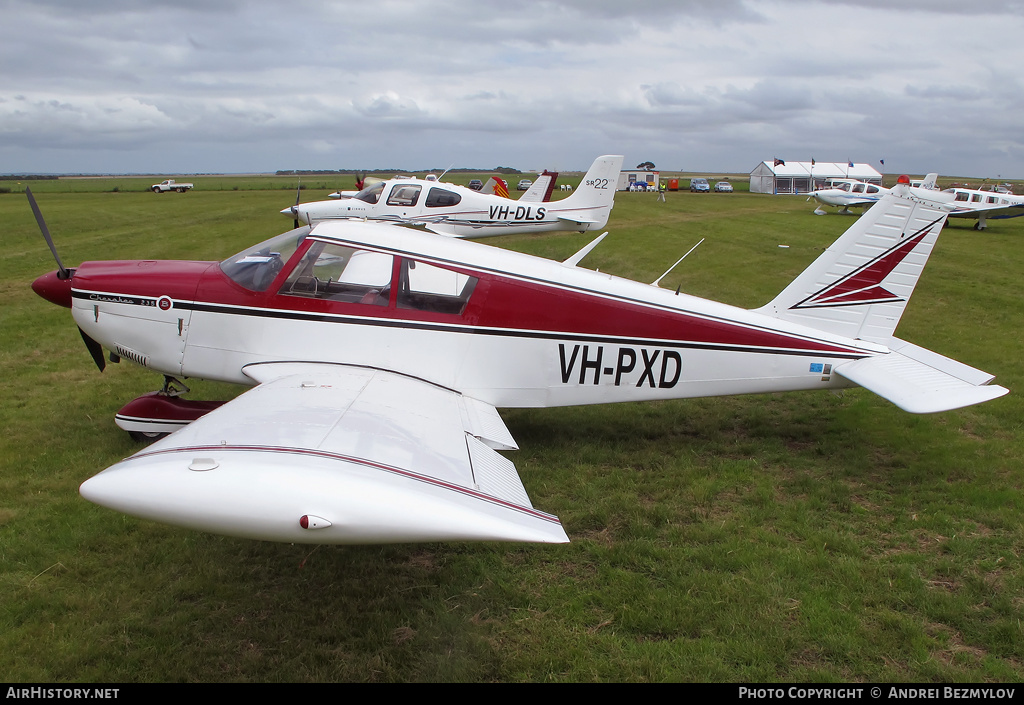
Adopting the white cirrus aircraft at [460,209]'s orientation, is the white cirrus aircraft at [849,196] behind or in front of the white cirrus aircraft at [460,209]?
behind

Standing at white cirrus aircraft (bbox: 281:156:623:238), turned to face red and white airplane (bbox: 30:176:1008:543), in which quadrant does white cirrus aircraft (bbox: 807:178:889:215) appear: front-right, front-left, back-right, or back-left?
back-left

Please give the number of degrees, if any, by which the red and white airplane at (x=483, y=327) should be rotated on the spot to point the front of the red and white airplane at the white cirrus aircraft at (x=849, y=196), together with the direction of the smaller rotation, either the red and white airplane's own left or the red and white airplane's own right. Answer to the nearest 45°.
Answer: approximately 135° to the red and white airplane's own right

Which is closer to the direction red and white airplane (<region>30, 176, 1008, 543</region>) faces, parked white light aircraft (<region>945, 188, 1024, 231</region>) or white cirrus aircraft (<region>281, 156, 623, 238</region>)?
the white cirrus aircraft

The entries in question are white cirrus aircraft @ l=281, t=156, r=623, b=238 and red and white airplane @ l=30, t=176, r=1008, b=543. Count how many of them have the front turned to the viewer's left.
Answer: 2

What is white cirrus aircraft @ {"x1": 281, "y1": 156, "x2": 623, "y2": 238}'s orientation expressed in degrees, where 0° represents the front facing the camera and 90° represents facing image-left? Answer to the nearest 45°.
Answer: approximately 90°

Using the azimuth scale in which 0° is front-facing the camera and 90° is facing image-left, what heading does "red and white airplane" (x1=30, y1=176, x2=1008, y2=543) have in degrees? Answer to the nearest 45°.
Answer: approximately 90°

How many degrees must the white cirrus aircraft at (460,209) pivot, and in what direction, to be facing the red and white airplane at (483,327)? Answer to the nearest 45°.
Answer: approximately 90° to its left

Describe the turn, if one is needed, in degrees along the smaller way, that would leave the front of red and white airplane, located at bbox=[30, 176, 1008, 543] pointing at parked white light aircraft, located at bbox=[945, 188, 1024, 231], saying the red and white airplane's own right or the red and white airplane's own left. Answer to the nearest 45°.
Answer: approximately 135° to the red and white airplane's own right

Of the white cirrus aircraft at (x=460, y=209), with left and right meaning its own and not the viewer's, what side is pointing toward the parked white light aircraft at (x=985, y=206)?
back

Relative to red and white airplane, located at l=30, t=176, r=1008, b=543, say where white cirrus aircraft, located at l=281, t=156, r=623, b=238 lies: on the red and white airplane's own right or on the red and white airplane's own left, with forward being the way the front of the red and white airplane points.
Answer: on the red and white airplane's own right
